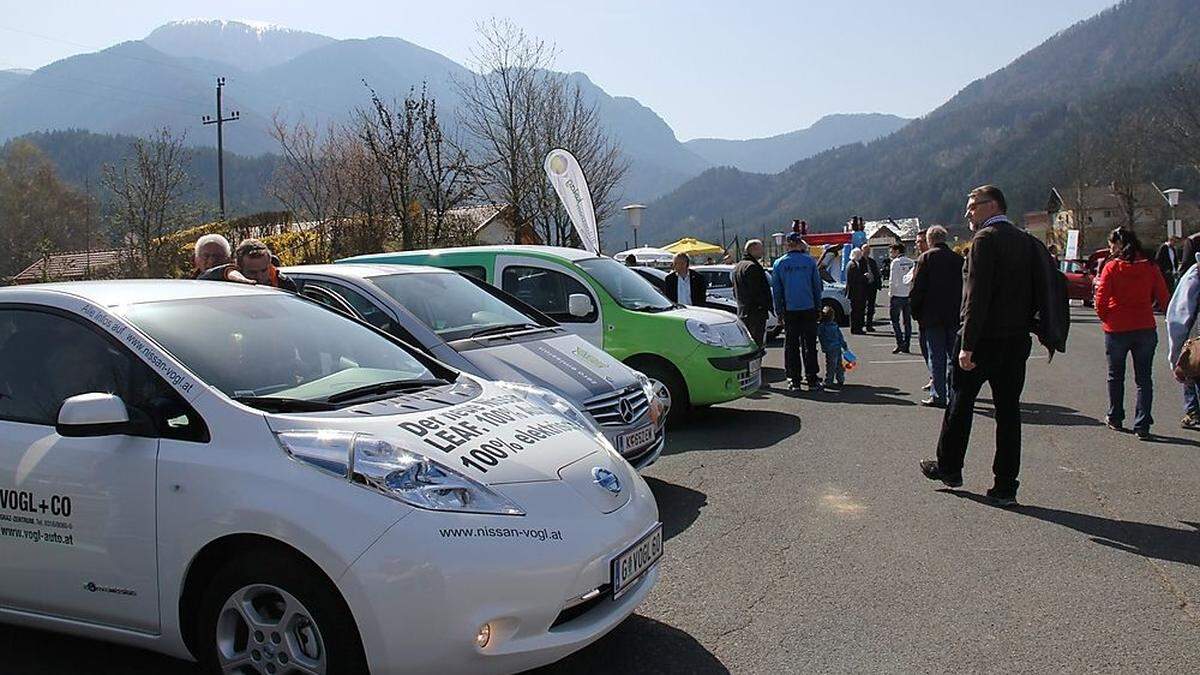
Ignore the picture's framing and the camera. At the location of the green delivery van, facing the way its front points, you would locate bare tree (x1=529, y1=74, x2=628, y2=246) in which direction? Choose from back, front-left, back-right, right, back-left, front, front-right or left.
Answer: back-left

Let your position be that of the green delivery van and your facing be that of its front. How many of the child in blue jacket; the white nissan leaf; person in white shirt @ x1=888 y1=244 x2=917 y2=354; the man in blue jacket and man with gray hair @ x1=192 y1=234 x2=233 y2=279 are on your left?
3

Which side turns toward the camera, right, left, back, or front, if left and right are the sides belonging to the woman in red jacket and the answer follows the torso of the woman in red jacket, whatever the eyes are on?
back

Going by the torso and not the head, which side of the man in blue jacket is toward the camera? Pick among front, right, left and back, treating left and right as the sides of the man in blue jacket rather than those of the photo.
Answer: back

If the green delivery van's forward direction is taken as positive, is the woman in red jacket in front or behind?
in front

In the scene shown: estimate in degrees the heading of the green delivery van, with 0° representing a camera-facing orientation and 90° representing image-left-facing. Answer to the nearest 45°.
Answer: approximately 315°

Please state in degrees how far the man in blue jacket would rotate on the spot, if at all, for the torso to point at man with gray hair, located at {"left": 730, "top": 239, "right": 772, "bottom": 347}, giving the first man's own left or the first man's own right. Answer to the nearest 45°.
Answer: approximately 45° to the first man's own left

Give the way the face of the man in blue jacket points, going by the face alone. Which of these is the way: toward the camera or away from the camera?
away from the camera

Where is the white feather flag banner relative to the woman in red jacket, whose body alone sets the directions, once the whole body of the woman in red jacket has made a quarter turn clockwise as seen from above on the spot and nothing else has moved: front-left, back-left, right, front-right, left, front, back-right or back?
back-left

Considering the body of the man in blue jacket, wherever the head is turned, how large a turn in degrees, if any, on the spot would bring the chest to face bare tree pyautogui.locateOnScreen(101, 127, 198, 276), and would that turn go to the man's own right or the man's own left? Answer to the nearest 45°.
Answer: approximately 45° to the man's own left

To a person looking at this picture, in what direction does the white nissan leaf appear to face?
facing the viewer and to the right of the viewer

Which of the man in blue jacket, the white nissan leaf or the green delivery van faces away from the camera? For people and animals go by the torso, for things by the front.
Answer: the man in blue jacket

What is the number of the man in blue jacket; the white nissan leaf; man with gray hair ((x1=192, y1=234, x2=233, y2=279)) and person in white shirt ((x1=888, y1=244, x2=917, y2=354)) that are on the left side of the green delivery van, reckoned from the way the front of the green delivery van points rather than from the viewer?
2

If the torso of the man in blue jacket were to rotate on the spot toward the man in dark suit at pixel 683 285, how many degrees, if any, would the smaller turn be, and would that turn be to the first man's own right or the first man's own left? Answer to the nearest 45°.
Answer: approximately 45° to the first man's own left

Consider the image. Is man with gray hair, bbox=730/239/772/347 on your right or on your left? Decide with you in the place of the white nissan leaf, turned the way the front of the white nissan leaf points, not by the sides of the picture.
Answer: on your left
